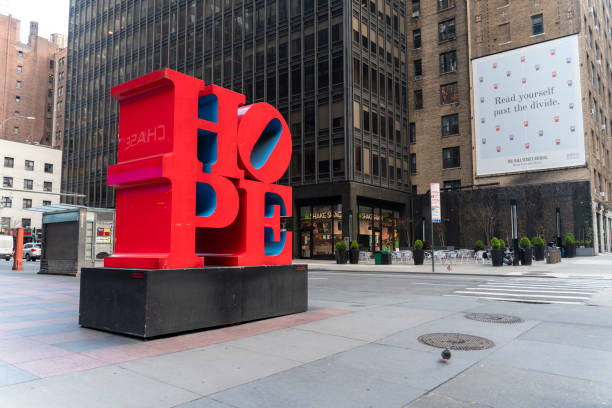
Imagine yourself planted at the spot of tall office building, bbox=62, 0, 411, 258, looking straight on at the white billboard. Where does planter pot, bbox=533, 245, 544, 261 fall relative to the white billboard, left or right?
right

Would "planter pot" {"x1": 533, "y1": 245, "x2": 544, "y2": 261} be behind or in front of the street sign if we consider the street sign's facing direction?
behind

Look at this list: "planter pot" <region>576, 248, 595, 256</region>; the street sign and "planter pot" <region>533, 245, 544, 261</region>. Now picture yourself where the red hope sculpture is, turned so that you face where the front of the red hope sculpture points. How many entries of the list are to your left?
3

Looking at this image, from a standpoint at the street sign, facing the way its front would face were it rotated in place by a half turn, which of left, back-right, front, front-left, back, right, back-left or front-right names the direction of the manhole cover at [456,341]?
back

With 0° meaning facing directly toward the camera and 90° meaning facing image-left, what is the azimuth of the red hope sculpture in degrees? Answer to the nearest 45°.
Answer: approximately 315°

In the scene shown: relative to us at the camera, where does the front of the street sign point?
facing the viewer

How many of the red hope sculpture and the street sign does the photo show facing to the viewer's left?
0

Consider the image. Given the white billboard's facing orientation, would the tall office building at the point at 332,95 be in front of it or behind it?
in front

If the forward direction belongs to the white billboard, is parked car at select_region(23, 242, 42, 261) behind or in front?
in front

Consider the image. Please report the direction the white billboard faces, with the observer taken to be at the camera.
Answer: facing the viewer and to the left of the viewer

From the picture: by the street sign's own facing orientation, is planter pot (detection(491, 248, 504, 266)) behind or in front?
behind

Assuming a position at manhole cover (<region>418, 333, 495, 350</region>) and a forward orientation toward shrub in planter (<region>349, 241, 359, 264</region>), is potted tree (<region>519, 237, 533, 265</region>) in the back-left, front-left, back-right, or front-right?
front-right

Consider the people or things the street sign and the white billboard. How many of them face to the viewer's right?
0

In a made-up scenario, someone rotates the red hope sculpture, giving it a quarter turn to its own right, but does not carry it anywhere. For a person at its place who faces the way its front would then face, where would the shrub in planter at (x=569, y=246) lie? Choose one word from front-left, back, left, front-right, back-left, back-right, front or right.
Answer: back

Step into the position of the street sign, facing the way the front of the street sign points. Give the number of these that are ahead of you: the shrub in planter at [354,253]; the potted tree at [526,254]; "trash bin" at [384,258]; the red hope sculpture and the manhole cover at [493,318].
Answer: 2

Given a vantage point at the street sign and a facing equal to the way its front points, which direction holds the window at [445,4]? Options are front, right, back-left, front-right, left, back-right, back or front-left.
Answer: back

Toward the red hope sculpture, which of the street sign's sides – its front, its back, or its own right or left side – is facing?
front
